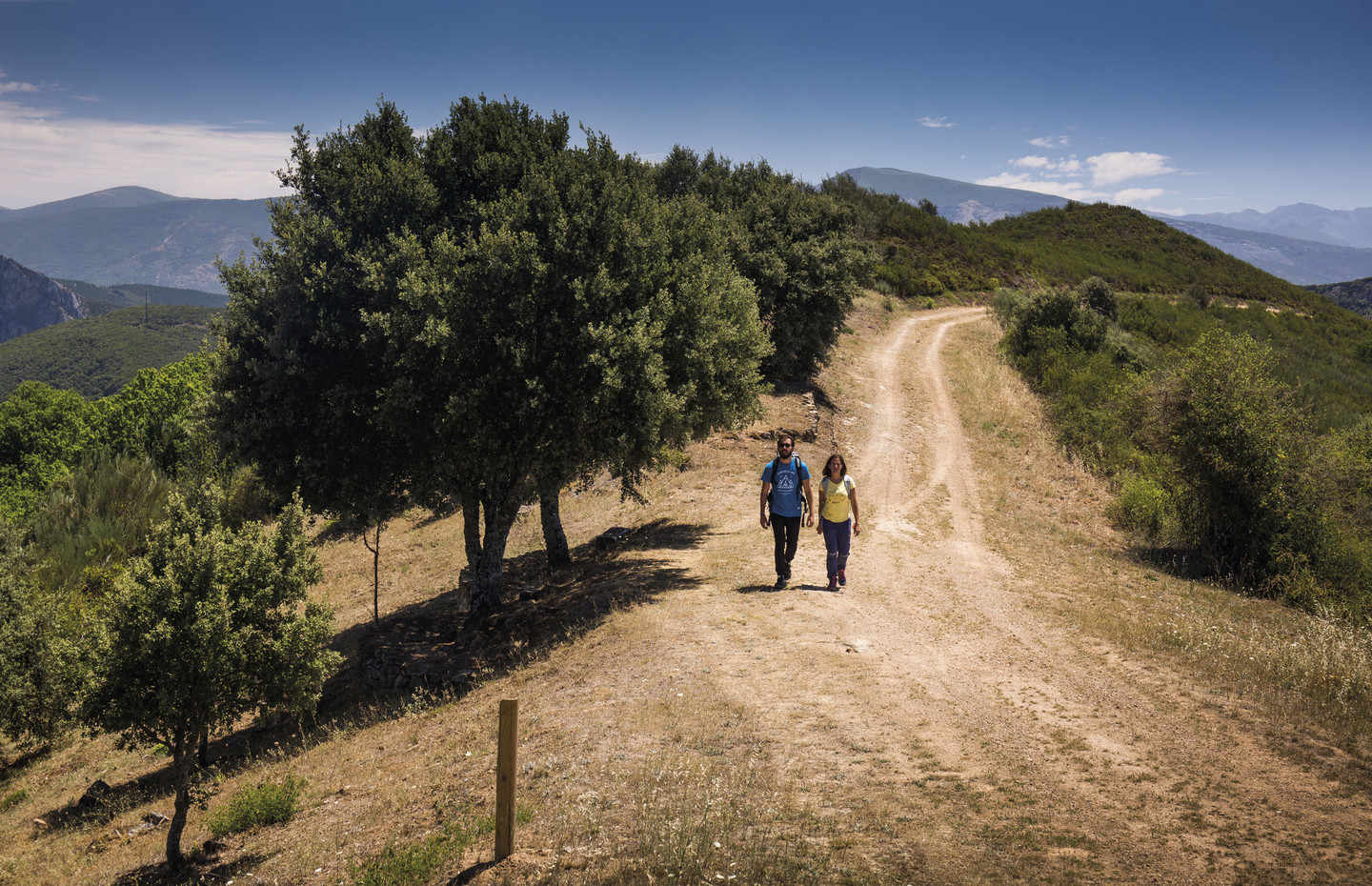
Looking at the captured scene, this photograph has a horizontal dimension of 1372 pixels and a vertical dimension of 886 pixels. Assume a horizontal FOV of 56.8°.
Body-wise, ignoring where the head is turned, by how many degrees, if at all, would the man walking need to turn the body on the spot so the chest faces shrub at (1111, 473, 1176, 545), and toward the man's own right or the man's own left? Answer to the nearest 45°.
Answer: approximately 135° to the man's own left

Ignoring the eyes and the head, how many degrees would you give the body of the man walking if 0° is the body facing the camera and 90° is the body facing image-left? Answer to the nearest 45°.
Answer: approximately 0°

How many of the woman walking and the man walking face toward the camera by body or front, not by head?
2

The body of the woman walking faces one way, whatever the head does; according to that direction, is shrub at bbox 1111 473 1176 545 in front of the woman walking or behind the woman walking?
behind

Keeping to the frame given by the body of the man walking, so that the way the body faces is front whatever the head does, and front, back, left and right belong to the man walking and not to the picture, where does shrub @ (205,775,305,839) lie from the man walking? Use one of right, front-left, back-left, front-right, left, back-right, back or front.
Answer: front-right

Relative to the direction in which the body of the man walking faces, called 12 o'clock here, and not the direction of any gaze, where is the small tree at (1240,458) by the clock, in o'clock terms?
The small tree is roughly at 8 o'clock from the man walking.

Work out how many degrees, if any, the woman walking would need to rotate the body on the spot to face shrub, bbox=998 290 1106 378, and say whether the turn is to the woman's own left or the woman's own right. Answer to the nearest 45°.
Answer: approximately 180°

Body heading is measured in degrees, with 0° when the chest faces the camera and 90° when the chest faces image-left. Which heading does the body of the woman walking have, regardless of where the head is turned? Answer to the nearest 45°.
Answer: approximately 0°
